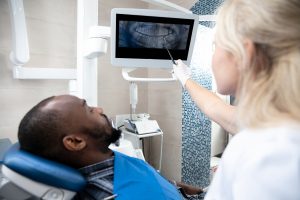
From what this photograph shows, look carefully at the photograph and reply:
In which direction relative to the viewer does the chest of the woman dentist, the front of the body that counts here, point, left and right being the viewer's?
facing away from the viewer and to the left of the viewer

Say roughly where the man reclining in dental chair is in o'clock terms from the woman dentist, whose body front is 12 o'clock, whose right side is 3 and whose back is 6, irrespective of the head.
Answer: The man reclining in dental chair is roughly at 11 o'clock from the woman dentist.

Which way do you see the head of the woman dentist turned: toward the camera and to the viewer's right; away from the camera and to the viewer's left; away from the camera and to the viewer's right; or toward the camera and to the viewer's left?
away from the camera and to the viewer's left
